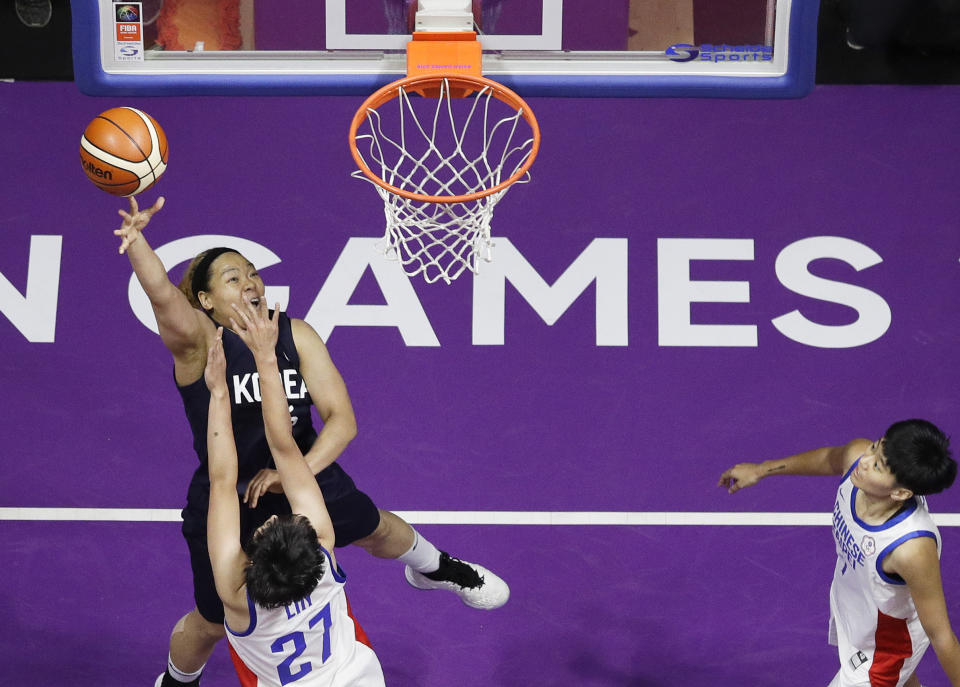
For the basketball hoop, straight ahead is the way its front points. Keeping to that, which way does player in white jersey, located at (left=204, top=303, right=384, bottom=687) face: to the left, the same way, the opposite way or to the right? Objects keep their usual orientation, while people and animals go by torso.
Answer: the opposite way

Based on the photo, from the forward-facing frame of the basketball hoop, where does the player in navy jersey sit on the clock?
The player in navy jersey is roughly at 1 o'clock from the basketball hoop.

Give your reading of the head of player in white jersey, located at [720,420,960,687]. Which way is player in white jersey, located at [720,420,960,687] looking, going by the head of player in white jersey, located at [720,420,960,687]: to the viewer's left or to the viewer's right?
to the viewer's left

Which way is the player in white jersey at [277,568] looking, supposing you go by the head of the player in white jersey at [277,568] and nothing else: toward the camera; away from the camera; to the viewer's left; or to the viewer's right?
away from the camera

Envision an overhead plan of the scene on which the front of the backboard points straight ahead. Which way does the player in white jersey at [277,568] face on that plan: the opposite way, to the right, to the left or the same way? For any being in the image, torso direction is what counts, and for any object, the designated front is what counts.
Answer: the opposite way

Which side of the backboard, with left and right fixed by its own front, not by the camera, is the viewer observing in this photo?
front

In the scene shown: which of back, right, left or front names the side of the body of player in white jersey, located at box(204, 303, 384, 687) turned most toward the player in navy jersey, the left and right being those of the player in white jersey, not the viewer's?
front

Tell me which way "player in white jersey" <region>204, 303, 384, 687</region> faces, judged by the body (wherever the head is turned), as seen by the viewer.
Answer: away from the camera

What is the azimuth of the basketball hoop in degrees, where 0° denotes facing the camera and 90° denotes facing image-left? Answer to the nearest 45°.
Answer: approximately 0°
